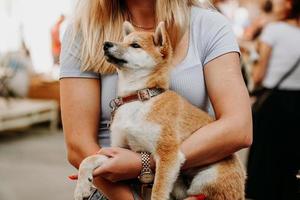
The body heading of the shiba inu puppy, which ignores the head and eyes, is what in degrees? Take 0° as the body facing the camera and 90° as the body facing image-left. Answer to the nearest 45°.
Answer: approximately 45°

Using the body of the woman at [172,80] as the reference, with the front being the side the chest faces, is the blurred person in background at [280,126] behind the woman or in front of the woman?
behind

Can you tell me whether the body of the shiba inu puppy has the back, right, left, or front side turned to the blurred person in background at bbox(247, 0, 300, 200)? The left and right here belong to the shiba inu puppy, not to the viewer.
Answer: back

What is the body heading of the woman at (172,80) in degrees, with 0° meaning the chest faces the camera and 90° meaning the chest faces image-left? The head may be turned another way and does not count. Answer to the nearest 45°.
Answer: approximately 0°
